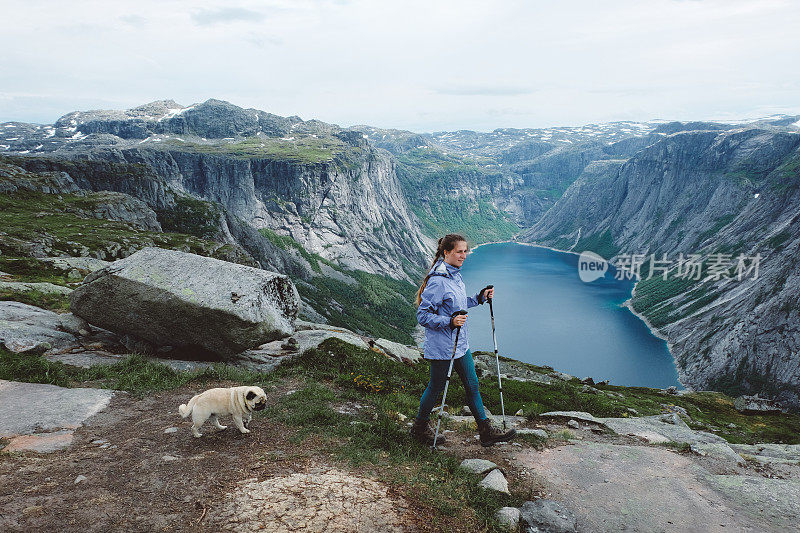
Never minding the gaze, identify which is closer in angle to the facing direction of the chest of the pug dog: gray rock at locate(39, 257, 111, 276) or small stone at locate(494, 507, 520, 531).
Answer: the small stone

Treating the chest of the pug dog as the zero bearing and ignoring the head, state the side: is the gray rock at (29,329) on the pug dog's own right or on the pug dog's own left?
on the pug dog's own left

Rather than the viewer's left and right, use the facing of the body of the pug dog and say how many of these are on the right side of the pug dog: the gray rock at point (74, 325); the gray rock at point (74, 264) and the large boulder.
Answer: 0

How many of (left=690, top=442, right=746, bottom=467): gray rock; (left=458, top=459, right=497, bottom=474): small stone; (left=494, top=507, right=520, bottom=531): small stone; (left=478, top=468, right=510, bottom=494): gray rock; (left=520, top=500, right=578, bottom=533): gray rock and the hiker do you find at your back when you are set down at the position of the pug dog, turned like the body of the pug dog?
0

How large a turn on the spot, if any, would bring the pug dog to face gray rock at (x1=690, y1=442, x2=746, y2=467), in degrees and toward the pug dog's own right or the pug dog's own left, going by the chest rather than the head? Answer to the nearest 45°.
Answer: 0° — it already faces it

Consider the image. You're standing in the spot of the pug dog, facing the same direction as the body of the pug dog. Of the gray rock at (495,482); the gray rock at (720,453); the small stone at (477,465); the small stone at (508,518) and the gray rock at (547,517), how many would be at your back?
0

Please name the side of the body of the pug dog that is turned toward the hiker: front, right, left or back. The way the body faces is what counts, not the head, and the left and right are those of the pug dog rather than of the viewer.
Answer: front

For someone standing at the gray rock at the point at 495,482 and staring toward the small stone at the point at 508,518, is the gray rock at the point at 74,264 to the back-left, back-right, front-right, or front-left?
back-right

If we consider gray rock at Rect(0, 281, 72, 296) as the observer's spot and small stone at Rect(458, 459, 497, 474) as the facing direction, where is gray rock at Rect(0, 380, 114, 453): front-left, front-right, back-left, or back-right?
front-right

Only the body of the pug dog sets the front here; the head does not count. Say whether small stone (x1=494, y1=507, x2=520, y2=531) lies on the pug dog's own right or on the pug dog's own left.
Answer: on the pug dog's own right

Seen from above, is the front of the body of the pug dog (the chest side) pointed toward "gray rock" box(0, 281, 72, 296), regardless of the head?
no

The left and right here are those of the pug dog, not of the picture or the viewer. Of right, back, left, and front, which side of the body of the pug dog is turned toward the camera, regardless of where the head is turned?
right

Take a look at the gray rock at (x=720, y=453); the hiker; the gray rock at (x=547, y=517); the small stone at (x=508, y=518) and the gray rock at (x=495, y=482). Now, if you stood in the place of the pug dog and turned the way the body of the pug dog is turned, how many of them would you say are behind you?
0

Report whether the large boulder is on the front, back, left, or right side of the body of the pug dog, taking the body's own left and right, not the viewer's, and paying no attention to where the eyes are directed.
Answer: left

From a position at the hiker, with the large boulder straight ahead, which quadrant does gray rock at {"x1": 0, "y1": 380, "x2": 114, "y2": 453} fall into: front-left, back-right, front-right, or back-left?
front-left
